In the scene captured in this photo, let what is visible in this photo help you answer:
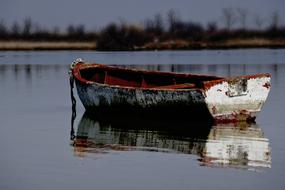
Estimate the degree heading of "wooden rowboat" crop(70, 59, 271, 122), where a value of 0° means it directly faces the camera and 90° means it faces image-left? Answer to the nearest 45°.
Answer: approximately 135°
